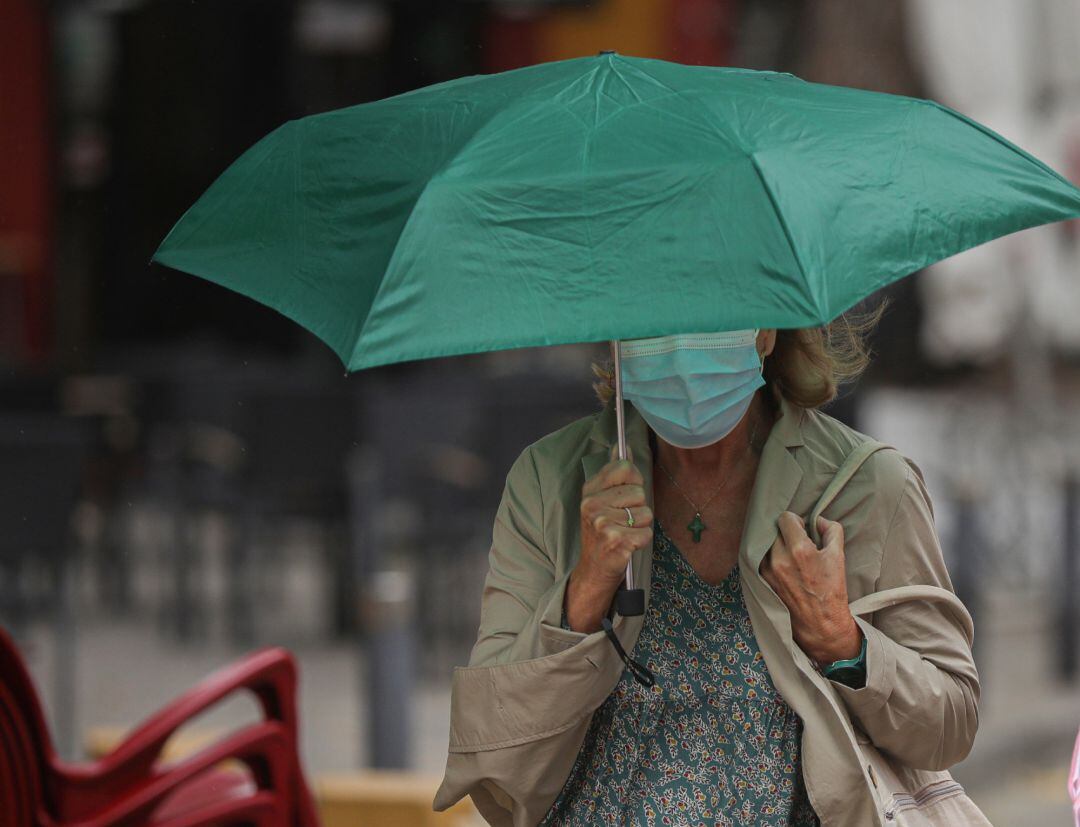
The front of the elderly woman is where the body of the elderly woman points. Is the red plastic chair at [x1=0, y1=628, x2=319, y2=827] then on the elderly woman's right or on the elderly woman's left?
on the elderly woman's right

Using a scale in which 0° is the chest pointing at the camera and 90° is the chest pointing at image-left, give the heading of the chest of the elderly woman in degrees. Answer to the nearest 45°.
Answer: approximately 0°
